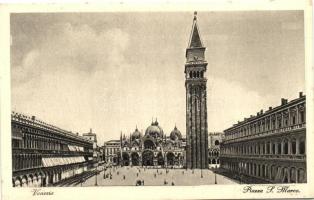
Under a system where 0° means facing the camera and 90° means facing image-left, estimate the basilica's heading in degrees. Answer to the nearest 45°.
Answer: approximately 0°

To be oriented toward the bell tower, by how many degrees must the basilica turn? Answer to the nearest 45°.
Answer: approximately 45° to its left
